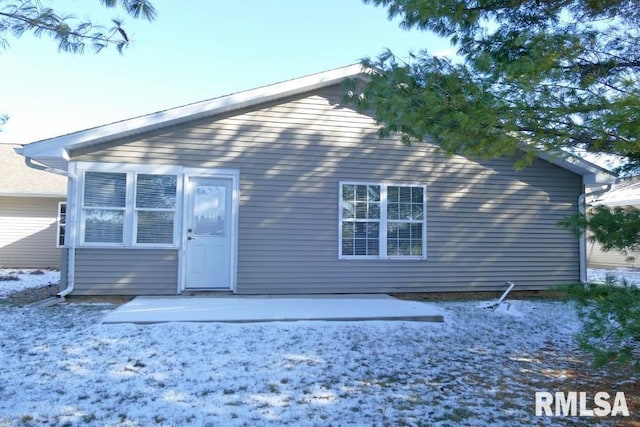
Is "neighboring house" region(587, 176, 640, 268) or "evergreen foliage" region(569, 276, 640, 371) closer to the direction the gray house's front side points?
the evergreen foliage

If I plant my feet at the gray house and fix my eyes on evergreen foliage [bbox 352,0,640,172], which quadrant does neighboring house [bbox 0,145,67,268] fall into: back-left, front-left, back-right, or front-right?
back-right

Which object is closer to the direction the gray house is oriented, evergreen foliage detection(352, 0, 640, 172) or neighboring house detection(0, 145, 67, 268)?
the evergreen foliage

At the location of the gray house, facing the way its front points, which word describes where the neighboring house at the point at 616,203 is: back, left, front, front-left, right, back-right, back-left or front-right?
back-left

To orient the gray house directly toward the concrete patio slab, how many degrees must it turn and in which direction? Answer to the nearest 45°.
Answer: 0° — it already faces it

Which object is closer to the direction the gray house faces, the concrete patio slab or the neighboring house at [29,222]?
the concrete patio slab

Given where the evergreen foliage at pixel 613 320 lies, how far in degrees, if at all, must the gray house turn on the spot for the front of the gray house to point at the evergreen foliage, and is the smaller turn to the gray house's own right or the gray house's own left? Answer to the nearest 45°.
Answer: approximately 45° to the gray house's own left
